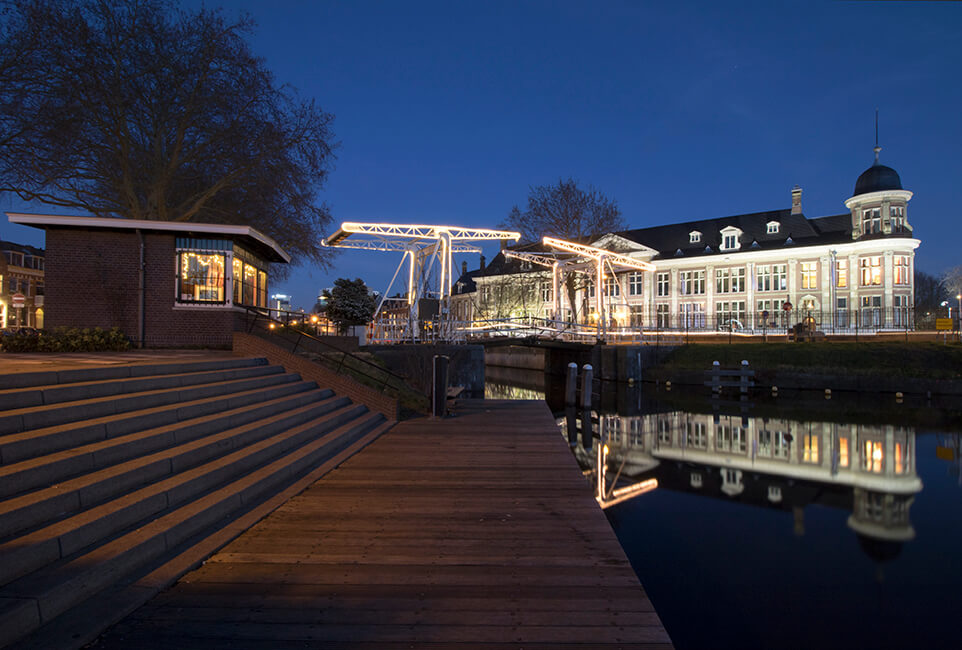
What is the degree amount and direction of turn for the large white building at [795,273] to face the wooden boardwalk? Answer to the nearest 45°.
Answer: approximately 45° to its left

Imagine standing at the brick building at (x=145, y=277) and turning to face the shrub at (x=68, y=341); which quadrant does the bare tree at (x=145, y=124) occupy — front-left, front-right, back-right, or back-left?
back-right

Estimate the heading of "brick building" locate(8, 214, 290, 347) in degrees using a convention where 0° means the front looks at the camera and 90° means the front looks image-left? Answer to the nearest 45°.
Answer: approximately 270°

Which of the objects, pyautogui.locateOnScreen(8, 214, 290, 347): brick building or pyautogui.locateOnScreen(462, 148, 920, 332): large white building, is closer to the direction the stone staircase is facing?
the large white building

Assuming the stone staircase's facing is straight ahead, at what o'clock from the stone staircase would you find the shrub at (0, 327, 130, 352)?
The shrub is roughly at 7 o'clock from the stone staircase.

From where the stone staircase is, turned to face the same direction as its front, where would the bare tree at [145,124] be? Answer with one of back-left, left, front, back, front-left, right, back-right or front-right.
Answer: back-left

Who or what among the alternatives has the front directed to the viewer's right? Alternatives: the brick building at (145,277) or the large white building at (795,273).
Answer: the brick building

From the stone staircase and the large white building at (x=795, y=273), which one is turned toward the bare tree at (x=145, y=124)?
the large white building
